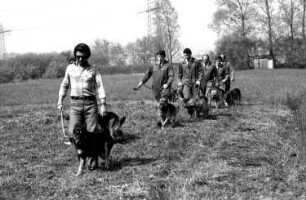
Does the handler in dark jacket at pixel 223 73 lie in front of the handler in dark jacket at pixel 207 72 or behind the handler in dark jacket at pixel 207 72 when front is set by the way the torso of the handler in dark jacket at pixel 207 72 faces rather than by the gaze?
behind

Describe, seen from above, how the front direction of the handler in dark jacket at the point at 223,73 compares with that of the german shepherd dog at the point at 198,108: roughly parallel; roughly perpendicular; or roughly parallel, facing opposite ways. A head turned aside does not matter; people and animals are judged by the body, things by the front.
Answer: roughly parallel

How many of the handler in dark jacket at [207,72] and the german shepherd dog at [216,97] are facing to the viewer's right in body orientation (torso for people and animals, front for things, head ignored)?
0

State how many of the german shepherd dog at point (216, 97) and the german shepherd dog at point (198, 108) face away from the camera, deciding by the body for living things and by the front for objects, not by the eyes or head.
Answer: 0

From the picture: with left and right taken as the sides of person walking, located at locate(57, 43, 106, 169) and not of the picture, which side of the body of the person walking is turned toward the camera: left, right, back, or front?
front

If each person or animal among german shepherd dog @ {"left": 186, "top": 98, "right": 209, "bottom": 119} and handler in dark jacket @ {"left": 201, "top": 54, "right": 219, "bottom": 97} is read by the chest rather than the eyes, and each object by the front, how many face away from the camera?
0

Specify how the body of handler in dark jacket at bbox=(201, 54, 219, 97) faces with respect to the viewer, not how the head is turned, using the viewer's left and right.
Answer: facing the viewer and to the left of the viewer

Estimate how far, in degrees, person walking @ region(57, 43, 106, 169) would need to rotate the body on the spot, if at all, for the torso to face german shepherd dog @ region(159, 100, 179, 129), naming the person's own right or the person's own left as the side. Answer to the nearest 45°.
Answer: approximately 135° to the person's own left

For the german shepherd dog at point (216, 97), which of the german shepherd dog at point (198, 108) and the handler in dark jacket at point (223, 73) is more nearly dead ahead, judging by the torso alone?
the german shepherd dog

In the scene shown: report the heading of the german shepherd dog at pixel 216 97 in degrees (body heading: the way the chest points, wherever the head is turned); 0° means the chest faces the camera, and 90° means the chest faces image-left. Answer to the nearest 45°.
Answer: approximately 45°

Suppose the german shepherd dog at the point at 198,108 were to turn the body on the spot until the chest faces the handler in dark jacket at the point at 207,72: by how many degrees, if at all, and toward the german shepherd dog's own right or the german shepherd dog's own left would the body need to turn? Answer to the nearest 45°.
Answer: approximately 135° to the german shepherd dog's own right

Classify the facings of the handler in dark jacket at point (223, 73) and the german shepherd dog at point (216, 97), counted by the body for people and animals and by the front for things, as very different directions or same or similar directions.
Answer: same or similar directions

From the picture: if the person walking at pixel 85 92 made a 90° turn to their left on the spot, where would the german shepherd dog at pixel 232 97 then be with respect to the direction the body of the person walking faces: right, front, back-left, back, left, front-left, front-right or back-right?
front-left
